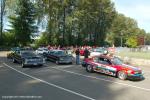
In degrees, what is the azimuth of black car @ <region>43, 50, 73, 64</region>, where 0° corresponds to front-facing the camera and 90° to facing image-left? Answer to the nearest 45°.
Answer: approximately 315°

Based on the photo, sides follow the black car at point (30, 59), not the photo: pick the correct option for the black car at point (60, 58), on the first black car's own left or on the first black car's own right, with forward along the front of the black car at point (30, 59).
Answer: on the first black car's own left
